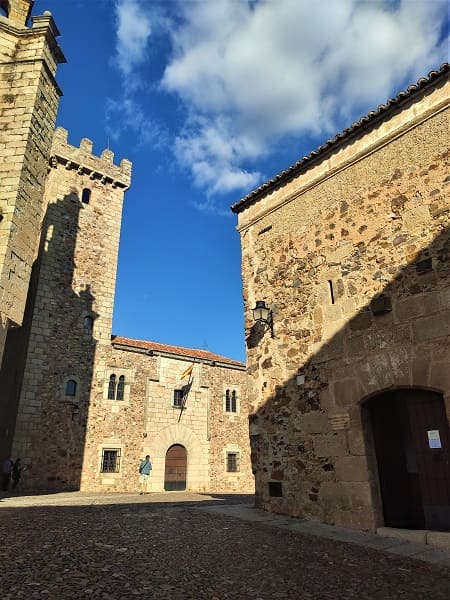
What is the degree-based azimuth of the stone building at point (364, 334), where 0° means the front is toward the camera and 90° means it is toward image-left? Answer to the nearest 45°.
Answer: approximately 45°

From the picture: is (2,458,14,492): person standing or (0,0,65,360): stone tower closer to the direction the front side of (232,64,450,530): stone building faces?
the stone tower

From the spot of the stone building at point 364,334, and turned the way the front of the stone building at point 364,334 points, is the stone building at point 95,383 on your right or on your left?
on your right

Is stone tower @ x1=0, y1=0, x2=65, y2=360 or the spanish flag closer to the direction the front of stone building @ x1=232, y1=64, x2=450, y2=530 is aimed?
the stone tower

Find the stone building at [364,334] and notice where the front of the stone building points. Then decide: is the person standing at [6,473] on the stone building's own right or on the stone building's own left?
on the stone building's own right

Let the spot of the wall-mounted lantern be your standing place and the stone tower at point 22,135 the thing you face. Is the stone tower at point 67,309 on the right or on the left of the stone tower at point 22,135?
right
